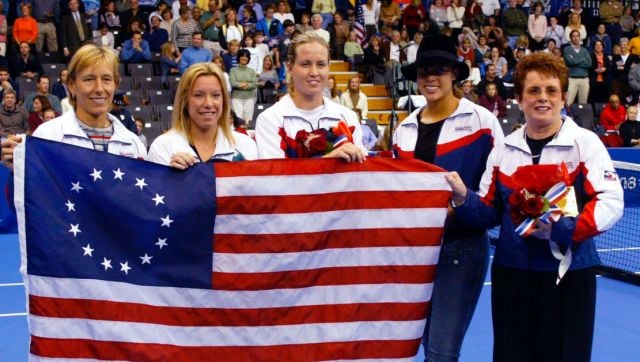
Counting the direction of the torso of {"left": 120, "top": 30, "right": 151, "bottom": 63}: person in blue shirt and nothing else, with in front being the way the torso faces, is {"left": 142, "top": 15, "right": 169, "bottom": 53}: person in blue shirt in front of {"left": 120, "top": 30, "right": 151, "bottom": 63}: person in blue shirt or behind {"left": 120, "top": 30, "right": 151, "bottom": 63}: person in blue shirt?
behind

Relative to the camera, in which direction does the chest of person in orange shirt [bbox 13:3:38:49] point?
toward the camera

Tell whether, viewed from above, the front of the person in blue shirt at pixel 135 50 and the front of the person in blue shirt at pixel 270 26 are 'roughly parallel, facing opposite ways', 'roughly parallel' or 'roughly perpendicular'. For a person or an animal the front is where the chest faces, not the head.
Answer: roughly parallel

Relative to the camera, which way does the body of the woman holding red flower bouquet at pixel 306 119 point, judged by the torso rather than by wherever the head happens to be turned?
toward the camera

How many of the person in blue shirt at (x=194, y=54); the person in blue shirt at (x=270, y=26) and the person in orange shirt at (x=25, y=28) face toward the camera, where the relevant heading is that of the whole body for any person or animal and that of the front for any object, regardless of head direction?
3

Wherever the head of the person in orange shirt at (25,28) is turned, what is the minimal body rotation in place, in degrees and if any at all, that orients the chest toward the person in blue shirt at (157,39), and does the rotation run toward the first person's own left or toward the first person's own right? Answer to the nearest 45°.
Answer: approximately 90° to the first person's own left

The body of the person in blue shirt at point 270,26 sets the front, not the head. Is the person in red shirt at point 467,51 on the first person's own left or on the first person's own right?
on the first person's own left

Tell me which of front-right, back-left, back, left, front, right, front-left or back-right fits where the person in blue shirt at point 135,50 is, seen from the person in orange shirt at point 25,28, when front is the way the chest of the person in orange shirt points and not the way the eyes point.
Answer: left

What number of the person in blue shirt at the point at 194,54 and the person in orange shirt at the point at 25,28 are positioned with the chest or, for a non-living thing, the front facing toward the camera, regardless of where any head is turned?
2

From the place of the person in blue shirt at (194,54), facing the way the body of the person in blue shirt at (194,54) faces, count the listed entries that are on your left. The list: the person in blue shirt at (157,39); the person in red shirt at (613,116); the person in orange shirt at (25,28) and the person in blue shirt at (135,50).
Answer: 1

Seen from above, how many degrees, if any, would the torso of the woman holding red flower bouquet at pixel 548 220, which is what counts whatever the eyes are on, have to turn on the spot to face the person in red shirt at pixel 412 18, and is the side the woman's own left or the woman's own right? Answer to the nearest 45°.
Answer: approximately 180°

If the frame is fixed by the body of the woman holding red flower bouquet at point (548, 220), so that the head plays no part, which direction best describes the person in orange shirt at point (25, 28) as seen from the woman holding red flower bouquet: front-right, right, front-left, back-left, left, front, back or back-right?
back-right

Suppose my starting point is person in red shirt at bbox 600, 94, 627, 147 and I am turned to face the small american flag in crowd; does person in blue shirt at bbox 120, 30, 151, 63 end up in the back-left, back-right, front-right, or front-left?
front-left

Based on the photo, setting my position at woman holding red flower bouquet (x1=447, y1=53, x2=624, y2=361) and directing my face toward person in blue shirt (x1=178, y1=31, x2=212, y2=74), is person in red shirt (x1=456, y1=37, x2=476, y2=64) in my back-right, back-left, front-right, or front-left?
front-right

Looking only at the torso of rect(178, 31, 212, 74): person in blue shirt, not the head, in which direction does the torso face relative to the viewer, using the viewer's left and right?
facing the viewer

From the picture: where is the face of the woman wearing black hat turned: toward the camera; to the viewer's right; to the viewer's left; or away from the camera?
toward the camera

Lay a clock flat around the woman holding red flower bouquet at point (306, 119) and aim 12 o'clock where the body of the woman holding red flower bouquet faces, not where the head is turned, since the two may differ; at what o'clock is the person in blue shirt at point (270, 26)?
The person in blue shirt is roughly at 6 o'clock from the woman holding red flower bouquet.

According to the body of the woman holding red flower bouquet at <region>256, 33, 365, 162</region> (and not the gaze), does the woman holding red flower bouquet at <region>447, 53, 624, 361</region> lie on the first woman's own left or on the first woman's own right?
on the first woman's own left

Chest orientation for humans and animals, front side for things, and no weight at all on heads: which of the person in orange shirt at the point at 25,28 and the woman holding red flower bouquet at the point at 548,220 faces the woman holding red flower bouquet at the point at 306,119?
the person in orange shirt
